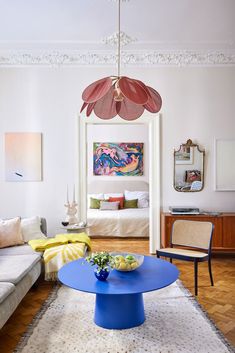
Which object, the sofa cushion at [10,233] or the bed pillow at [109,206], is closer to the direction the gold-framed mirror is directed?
the sofa cushion

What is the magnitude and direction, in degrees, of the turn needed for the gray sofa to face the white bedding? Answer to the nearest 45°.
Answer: approximately 45° to its left

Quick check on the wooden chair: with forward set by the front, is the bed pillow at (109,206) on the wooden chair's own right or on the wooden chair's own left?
on the wooden chair's own right

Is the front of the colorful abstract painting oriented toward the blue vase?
yes

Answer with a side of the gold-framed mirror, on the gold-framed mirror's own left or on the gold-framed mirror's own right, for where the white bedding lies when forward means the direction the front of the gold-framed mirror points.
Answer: on the gold-framed mirror's own right

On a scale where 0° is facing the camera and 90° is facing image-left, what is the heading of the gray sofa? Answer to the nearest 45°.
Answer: approximately 270°

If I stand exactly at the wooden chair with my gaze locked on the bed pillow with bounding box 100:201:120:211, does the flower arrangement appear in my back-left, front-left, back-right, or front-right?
back-left

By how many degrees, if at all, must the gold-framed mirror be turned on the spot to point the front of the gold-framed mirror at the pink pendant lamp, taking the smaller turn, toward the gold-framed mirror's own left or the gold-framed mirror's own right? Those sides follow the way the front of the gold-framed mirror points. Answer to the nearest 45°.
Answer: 0° — it already faces it
